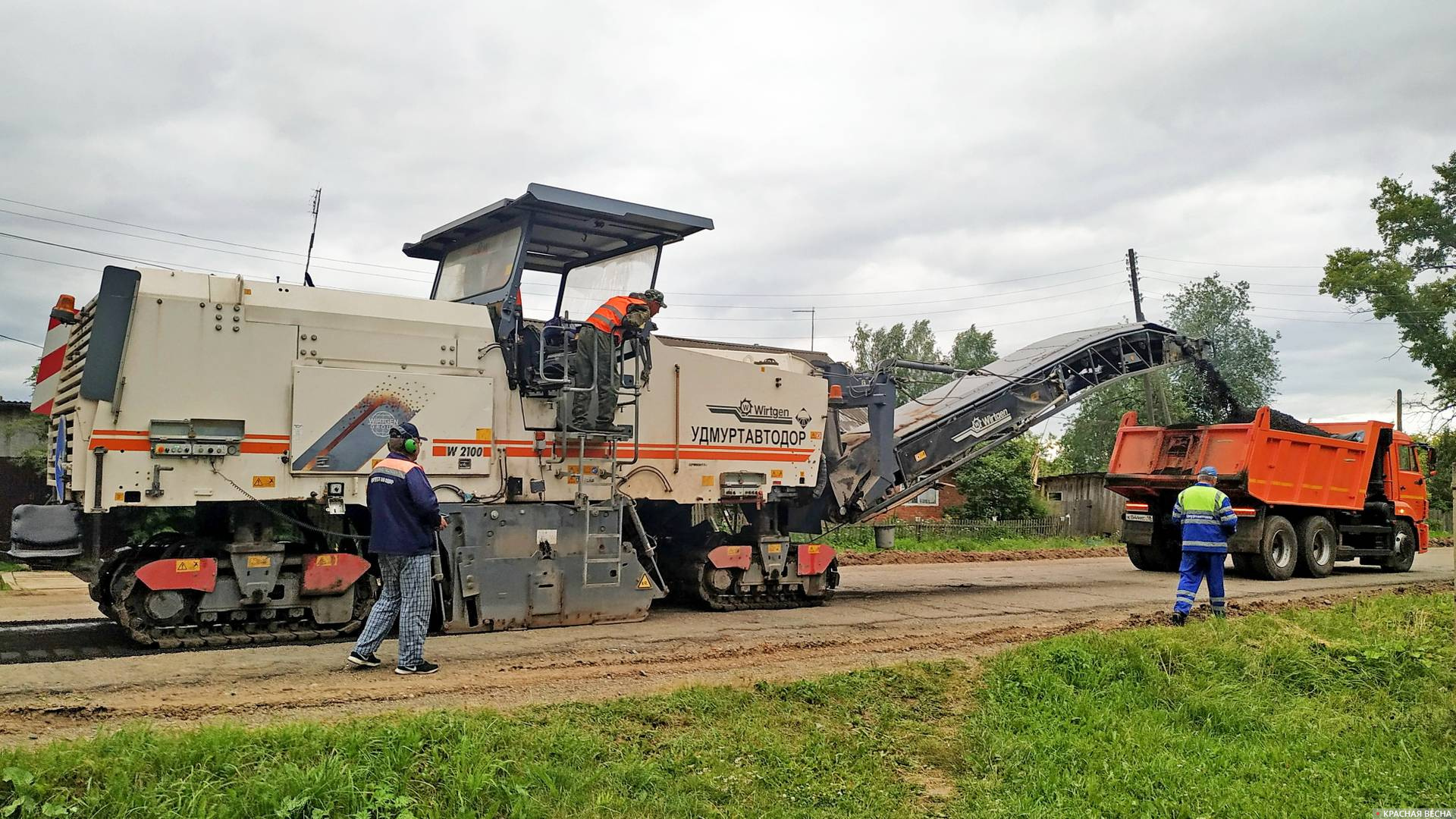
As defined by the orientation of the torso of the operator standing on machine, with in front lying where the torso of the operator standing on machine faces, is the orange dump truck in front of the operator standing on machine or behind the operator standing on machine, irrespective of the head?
in front

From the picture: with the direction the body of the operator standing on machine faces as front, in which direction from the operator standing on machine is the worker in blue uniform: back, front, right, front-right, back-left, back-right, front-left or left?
front

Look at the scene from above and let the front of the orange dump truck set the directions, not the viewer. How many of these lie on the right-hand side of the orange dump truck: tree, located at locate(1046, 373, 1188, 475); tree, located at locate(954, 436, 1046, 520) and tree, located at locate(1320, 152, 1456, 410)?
0

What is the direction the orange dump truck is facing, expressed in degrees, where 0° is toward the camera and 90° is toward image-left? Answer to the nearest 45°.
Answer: approximately 225°

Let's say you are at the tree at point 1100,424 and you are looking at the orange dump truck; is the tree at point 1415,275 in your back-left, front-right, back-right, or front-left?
front-left

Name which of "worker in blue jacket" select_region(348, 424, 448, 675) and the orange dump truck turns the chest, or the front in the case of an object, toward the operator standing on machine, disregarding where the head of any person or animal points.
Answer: the worker in blue jacket

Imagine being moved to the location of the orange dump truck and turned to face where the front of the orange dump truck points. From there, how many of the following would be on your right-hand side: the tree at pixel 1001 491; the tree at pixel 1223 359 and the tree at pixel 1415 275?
0

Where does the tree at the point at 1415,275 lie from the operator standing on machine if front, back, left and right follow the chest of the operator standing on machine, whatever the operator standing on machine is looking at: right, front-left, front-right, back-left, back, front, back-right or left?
front-left

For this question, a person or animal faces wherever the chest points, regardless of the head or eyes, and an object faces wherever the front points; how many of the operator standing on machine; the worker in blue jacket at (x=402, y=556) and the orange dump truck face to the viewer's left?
0

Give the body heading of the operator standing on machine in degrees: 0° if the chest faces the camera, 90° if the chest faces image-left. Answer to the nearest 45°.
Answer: approximately 270°

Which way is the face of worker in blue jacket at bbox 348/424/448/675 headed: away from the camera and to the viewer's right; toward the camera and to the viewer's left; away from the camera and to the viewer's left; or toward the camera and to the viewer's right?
away from the camera and to the viewer's right

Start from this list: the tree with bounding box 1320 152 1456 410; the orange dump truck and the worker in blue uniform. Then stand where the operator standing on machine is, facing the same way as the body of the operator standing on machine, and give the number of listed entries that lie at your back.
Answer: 0

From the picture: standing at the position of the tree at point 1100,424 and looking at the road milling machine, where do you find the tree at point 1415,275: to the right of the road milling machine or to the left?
left

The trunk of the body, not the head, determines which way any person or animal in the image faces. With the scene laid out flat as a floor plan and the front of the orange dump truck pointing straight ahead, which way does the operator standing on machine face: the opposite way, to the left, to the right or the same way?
the same way

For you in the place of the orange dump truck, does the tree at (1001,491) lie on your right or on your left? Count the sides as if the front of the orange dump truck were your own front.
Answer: on your left

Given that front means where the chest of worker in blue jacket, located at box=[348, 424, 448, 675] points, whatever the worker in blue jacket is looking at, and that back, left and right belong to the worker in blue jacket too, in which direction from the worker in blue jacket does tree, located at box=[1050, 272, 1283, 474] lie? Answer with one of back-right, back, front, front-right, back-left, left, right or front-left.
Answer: front

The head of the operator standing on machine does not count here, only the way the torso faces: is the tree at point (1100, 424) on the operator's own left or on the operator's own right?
on the operator's own left
